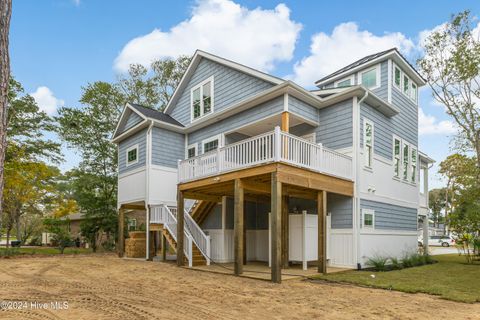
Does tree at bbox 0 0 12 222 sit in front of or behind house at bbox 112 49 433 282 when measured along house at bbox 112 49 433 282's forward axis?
behind

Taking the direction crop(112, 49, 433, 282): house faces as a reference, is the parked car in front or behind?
in front

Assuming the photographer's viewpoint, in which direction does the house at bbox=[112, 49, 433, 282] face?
facing away from the viewer and to the right of the viewer
